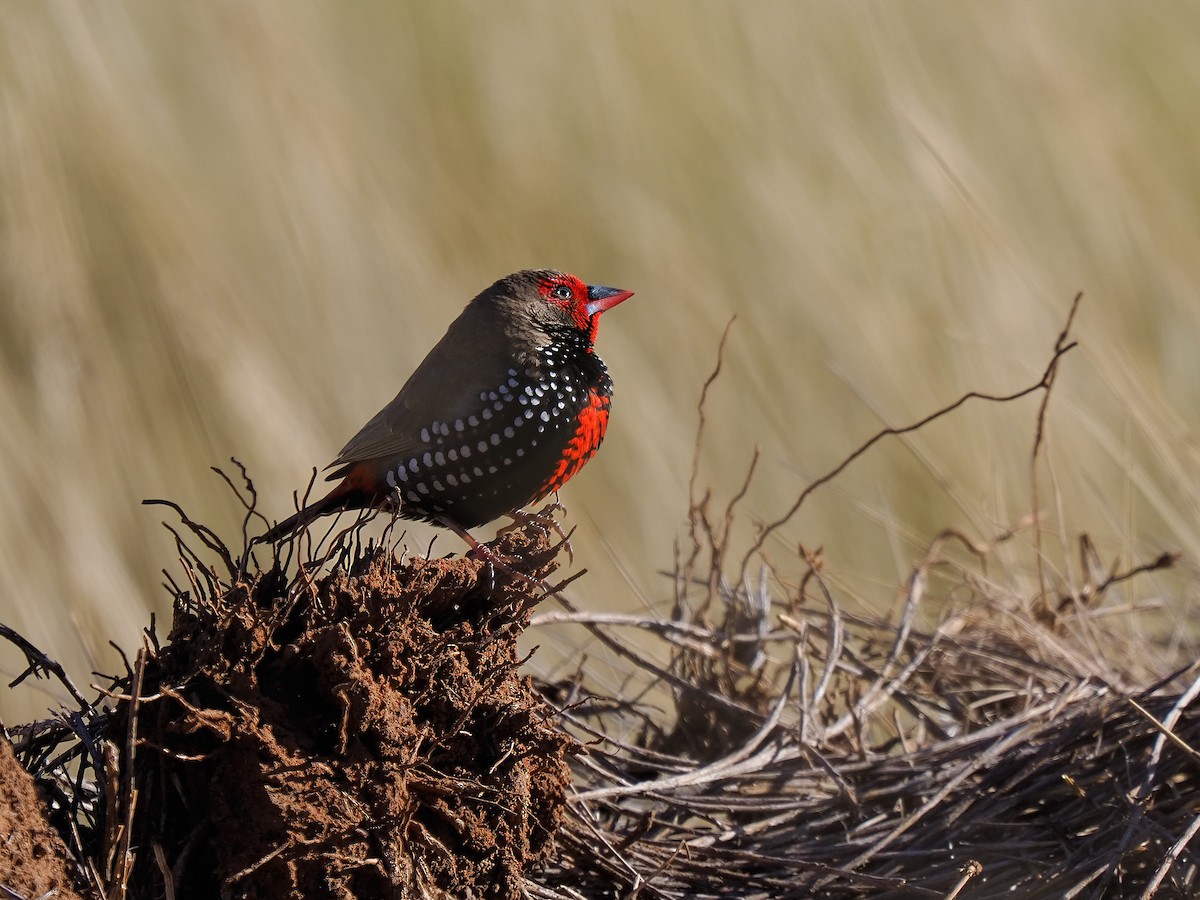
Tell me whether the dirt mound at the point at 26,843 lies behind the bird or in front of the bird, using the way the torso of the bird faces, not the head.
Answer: behind

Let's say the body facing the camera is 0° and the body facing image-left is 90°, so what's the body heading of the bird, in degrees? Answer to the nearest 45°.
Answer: approximately 270°
